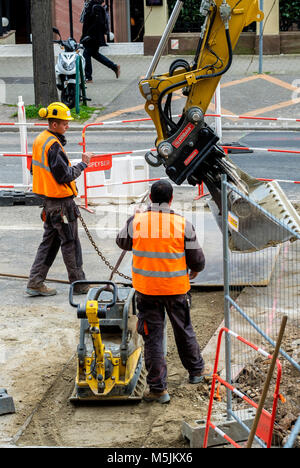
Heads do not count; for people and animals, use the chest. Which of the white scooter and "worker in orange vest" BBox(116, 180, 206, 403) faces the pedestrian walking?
the worker in orange vest

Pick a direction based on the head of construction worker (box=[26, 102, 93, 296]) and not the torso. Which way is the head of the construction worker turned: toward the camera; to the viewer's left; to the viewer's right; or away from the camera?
to the viewer's right

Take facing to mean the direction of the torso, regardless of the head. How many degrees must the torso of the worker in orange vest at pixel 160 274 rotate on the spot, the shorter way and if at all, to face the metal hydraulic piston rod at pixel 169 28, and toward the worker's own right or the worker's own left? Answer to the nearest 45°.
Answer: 0° — they already face it

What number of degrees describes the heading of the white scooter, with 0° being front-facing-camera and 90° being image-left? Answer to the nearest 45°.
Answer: approximately 0°

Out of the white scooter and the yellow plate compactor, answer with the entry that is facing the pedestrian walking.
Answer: the yellow plate compactor

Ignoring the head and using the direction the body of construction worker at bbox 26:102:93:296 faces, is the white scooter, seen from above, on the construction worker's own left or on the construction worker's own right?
on the construction worker's own left

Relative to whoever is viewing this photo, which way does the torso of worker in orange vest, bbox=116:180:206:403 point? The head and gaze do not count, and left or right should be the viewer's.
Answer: facing away from the viewer

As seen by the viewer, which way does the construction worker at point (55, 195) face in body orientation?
to the viewer's right

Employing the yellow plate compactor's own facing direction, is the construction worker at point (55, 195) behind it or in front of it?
in front

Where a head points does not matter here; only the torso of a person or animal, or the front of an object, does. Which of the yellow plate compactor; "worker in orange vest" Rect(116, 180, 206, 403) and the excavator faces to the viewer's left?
the excavator

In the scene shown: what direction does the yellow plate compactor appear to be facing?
away from the camera

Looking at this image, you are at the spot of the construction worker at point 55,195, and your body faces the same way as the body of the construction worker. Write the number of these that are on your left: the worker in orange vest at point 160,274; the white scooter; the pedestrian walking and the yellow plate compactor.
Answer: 2
